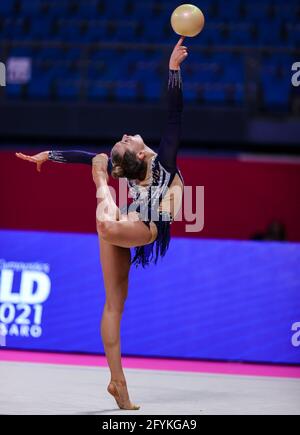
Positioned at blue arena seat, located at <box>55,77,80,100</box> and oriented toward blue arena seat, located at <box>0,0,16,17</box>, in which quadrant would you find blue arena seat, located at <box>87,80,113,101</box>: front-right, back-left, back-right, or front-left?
back-right

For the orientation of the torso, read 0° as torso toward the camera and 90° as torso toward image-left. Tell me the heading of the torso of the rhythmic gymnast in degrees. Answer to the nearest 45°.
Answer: approximately 270°

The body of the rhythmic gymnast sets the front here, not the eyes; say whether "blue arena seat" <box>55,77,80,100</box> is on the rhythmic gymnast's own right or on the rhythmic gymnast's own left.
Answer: on the rhythmic gymnast's own left
